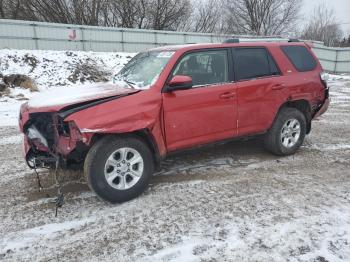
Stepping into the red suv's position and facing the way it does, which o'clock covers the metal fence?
The metal fence is roughly at 4 o'clock from the red suv.

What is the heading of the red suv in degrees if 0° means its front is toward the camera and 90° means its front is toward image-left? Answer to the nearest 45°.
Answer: approximately 45°

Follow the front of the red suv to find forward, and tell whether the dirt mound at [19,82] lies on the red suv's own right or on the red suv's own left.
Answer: on the red suv's own right

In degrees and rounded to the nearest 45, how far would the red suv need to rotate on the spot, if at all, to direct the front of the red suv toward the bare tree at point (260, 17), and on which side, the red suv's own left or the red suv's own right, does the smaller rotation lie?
approximately 135° to the red suv's own right

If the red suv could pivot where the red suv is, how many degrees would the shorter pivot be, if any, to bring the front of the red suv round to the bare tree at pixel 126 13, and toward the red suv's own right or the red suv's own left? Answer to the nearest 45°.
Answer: approximately 135° to the red suv's own right

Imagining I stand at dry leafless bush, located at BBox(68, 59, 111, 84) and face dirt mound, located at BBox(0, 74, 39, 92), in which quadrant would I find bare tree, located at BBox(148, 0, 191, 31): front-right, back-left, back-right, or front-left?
back-right

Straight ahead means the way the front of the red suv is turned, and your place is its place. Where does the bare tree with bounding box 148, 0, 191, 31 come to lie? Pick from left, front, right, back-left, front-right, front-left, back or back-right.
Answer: back-right
